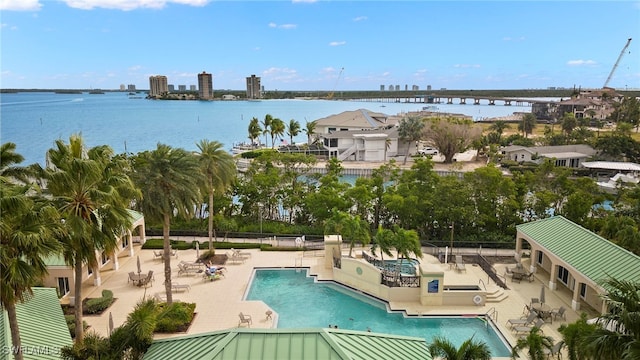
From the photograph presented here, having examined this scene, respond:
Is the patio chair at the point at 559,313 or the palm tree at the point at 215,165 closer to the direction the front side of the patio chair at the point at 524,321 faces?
the palm tree

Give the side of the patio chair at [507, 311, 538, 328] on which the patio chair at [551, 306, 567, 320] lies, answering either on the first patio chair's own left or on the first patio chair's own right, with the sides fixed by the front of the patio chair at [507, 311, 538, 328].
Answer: on the first patio chair's own right

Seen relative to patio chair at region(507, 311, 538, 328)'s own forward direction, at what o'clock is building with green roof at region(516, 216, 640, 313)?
The building with green roof is roughly at 4 o'clock from the patio chair.

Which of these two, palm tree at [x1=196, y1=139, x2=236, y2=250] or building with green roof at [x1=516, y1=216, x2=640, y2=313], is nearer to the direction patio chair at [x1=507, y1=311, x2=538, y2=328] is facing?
the palm tree

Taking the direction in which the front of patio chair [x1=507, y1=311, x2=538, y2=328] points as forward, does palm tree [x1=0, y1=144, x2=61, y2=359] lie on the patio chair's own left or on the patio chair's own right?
on the patio chair's own left

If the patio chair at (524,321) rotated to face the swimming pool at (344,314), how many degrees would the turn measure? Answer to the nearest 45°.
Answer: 0° — it already faces it

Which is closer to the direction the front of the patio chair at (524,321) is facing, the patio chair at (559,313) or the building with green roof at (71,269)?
the building with green roof

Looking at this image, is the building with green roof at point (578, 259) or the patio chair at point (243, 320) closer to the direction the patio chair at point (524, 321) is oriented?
the patio chair

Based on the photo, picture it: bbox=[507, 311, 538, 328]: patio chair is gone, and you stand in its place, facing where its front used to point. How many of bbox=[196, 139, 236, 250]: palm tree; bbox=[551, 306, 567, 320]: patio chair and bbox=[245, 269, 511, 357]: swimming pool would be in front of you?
2

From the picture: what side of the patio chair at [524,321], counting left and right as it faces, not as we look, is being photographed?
left
